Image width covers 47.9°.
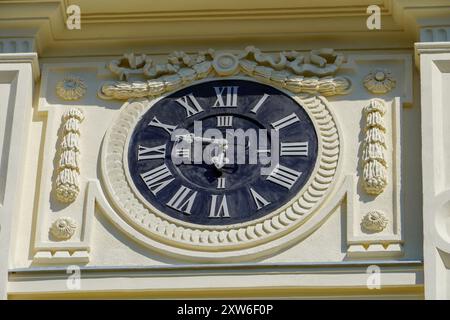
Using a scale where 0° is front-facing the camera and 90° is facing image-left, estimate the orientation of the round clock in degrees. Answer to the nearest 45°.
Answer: approximately 0°
